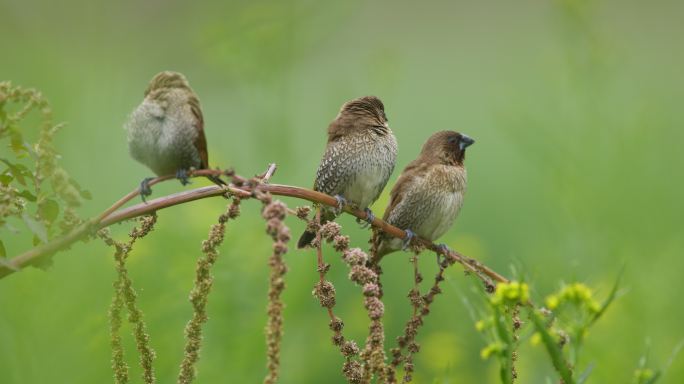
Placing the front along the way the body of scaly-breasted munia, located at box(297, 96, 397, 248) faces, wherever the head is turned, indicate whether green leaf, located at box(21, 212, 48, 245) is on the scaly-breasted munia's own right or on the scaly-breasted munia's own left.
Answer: on the scaly-breasted munia's own right

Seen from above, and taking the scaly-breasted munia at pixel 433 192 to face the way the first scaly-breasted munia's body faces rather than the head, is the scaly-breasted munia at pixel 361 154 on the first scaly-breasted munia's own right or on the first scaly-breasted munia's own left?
on the first scaly-breasted munia's own right

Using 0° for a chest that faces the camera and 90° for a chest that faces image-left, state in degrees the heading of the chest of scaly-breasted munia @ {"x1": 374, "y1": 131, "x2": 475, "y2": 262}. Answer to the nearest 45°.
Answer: approximately 315°
